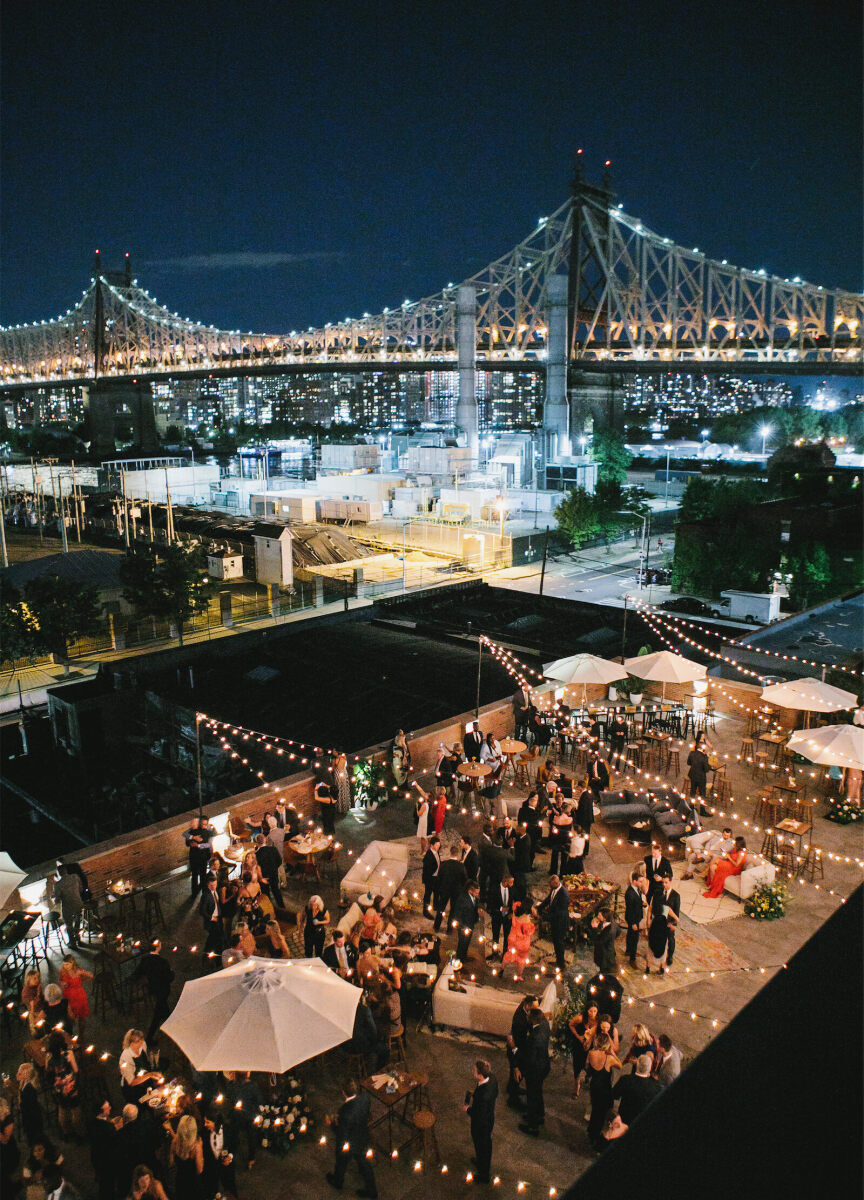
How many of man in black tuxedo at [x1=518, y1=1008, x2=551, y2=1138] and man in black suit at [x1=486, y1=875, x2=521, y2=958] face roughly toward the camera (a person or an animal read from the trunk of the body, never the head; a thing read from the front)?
1

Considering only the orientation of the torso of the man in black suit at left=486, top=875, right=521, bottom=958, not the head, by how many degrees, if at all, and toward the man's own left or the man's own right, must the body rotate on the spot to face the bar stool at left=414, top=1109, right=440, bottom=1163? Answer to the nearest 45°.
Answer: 0° — they already face it

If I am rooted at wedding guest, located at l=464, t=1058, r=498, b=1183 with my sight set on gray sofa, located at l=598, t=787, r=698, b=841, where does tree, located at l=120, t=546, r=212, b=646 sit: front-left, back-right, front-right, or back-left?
front-left

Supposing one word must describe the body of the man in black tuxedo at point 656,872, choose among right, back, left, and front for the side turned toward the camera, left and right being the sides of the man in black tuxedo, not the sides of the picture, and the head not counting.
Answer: front

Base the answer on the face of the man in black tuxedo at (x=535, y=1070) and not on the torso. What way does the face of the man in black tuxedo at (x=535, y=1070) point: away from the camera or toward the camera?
away from the camera

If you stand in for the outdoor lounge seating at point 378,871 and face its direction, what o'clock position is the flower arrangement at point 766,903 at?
The flower arrangement is roughly at 11 o'clock from the outdoor lounge seating.

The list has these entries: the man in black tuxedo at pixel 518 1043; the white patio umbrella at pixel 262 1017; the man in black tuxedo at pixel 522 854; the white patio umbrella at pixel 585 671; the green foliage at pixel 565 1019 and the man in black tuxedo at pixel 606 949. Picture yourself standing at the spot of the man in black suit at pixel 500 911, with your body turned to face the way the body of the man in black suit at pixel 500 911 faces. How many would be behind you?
2

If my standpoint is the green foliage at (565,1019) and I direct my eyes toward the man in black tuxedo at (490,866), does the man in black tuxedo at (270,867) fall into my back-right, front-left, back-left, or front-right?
front-left

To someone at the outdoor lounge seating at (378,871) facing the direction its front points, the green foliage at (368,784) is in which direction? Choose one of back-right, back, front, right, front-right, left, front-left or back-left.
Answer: back-left

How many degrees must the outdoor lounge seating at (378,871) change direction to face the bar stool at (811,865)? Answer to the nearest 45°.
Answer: approximately 45° to its left
